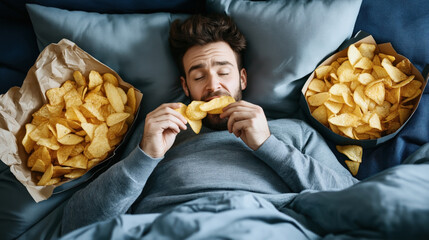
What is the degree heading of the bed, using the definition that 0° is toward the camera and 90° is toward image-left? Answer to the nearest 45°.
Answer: approximately 0°
